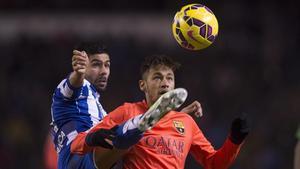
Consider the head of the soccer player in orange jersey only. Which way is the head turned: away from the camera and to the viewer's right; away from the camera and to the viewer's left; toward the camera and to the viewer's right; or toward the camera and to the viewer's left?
toward the camera and to the viewer's right

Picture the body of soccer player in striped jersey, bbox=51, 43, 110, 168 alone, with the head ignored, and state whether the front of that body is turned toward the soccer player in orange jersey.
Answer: yes

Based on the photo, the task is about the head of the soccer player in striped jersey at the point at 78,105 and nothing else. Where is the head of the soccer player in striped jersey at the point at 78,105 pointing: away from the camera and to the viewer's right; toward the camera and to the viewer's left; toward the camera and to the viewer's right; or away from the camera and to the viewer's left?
toward the camera and to the viewer's right

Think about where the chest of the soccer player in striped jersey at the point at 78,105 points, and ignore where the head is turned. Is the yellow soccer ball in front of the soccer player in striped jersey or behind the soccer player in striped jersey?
in front

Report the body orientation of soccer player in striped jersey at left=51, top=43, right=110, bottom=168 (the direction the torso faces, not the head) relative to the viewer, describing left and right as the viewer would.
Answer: facing the viewer and to the right of the viewer
